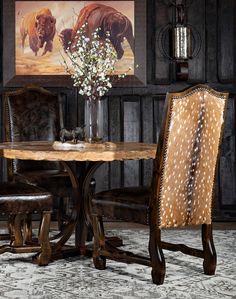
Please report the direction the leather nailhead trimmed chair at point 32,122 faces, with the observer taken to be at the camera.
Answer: facing the viewer and to the right of the viewer

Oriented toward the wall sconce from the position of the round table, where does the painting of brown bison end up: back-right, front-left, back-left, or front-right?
front-left

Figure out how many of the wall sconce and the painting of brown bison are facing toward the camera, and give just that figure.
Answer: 2

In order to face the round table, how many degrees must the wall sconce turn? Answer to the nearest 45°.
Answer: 0° — it already faces it

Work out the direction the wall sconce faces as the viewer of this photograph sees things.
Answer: facing the viewer

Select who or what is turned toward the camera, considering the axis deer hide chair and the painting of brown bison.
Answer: the painting of brown bison

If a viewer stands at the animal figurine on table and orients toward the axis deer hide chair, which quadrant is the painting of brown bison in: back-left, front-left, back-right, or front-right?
back-left

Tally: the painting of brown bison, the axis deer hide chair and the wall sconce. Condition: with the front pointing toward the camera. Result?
2

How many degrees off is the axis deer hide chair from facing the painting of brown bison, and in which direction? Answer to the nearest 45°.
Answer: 0° — it already faces it

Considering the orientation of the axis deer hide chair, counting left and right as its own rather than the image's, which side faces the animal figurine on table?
front

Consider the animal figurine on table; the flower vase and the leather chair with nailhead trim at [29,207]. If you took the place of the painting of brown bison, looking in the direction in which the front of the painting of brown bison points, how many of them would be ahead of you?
3

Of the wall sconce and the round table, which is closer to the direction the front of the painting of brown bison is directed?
the round table

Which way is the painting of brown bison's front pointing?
toward the camera

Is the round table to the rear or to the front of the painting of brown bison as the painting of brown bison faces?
to the front

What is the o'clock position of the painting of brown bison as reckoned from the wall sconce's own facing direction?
The painting of brown bison is roughly at 3 o'clock from the wall sconce.

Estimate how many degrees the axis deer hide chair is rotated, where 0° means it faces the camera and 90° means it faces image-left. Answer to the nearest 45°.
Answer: approximately 135°

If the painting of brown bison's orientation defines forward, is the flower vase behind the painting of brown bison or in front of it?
in front

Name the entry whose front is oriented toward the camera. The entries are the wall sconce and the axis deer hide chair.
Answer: the wall sconce
